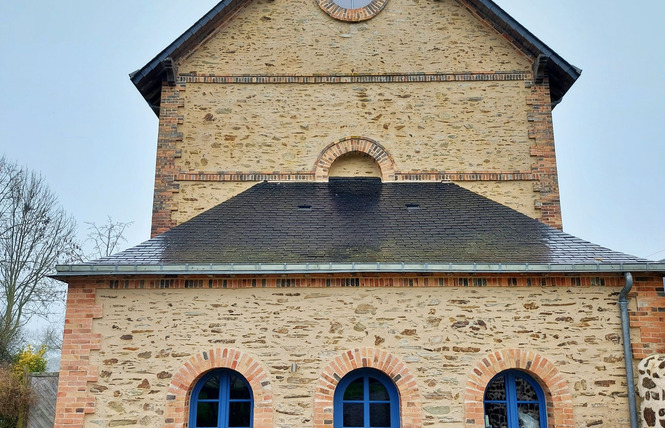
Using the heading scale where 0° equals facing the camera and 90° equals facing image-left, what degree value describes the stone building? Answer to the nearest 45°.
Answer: approximately 0°
